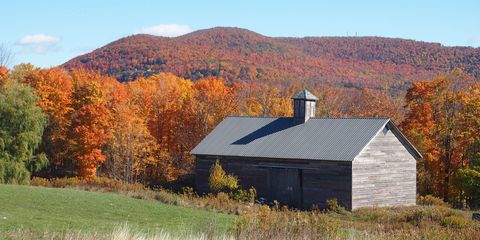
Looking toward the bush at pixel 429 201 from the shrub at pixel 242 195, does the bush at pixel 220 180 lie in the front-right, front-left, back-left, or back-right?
back-left

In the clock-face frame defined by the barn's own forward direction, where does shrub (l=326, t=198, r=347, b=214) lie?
The shrub is roughly at 10 o'clock from the barn.

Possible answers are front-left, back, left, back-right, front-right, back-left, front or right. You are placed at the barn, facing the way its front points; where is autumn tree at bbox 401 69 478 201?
back

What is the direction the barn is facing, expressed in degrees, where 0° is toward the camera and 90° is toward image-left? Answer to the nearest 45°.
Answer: approximately 45°

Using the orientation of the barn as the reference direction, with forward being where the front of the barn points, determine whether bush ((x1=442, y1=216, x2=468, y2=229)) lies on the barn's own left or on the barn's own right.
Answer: on the barn's own left

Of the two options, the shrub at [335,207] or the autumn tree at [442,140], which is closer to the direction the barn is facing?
the shrub

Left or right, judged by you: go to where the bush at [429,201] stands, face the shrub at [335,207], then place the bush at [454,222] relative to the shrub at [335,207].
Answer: left

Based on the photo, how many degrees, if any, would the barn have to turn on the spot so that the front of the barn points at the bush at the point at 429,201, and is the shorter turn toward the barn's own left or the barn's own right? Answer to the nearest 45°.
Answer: approximately 135° to the barn's own left
